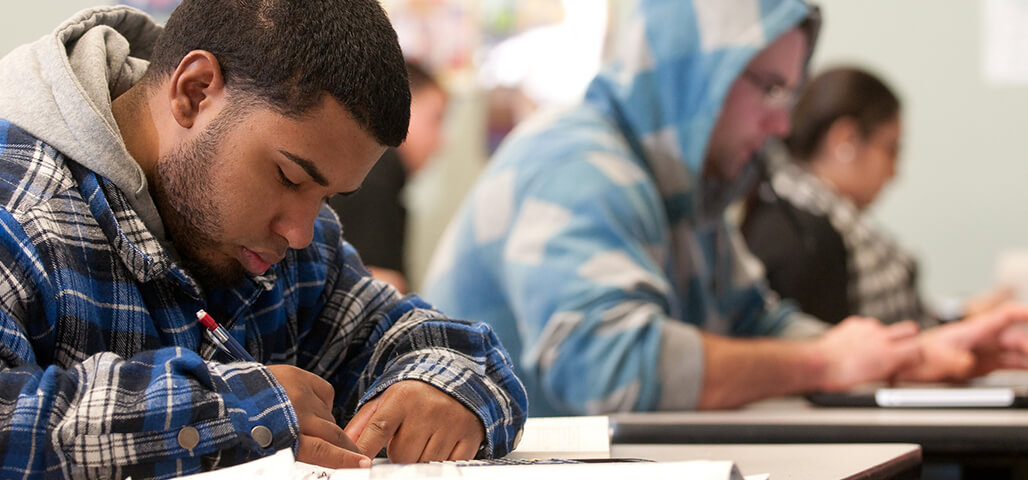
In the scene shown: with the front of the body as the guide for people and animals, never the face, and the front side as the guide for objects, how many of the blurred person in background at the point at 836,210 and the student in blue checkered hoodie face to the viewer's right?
2

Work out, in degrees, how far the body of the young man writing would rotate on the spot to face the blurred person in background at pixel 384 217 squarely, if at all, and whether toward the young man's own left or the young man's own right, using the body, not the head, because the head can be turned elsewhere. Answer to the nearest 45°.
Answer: approximately 135° to the young man's own left

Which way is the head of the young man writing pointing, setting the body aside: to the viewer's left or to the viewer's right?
to the viewer's right

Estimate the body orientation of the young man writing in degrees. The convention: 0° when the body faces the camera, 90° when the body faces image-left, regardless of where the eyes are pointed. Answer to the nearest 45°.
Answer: approximately 315°

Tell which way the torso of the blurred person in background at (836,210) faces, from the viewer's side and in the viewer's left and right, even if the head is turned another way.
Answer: facing to the right of the viewer

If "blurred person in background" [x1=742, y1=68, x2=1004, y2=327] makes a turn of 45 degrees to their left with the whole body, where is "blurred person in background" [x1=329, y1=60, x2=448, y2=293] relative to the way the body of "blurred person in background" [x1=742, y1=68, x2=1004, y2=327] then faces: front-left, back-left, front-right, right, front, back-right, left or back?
back-left

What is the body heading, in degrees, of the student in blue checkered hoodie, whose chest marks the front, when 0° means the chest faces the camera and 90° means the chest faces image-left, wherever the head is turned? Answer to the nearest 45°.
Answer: approximately 270°

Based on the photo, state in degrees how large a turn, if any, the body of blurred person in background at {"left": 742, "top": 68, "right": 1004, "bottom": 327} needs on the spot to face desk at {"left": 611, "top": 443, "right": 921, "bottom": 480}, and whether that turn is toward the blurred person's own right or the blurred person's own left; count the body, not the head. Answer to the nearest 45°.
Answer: approximately 90° to the blurred person's own right

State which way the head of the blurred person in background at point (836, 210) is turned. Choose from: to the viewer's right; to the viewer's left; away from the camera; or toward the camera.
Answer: to the viewer's right

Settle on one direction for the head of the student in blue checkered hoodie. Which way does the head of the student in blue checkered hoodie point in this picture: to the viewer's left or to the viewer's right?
to the viewer's right

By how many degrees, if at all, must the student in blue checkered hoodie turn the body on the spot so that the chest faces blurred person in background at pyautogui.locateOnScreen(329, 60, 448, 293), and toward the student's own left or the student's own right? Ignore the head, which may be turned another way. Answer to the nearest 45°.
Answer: approximately 135° to the student's own left
